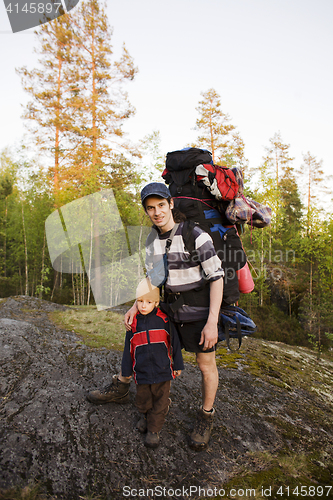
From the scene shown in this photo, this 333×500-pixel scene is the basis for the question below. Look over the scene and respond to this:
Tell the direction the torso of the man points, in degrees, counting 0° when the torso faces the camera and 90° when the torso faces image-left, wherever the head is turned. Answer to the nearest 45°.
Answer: approximately 45°
